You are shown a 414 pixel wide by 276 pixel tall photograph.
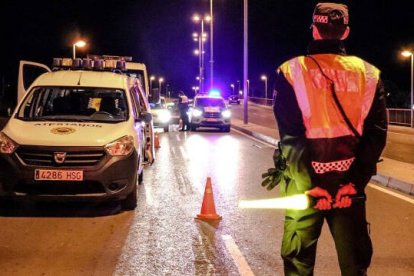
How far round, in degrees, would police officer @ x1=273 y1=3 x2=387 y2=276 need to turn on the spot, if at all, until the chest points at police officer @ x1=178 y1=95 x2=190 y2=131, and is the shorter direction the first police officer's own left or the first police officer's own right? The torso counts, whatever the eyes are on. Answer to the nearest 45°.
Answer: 0° — they already face them

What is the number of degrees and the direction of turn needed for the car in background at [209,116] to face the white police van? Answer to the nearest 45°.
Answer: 0° — it already faces it

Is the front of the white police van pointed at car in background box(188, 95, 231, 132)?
no

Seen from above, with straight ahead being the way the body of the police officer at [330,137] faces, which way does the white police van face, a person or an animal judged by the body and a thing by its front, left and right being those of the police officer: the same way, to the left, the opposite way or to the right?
the opposite way

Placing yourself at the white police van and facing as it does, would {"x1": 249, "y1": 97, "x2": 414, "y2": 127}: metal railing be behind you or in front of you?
behind

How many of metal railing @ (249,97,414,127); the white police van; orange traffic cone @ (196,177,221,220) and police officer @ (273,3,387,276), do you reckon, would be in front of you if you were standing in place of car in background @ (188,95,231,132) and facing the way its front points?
3

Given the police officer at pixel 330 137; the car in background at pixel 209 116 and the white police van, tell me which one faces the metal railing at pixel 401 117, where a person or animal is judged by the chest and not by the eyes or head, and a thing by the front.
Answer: the police officer

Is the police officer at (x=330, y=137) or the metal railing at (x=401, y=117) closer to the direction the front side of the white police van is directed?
the police officer

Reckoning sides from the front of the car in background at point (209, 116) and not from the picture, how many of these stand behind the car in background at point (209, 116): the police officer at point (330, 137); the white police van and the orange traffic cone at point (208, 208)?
0

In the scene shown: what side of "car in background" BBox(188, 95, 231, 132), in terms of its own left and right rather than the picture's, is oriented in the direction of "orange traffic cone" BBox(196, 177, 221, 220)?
front

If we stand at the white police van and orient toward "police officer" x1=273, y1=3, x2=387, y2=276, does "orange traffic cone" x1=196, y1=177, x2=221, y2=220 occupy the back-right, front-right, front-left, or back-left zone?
front-left

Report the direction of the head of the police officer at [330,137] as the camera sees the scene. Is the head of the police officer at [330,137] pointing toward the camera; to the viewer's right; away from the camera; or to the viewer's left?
away from the camera

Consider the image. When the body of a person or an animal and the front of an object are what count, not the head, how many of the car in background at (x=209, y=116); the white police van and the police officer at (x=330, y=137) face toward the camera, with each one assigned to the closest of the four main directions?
2

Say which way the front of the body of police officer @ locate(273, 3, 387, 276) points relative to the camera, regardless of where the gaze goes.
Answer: away from the camera

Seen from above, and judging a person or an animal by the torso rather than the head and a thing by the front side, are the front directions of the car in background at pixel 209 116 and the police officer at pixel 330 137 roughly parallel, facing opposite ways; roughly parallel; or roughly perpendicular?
roughly parallel, facing opposite ways

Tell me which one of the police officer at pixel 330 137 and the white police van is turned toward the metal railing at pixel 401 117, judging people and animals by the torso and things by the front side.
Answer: the police officer

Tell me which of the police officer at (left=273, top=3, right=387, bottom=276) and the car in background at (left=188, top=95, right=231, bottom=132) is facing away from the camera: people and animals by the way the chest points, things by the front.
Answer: the police officer

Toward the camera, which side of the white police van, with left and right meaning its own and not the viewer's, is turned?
front

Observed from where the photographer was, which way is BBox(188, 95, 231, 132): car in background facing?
facing the viewer
